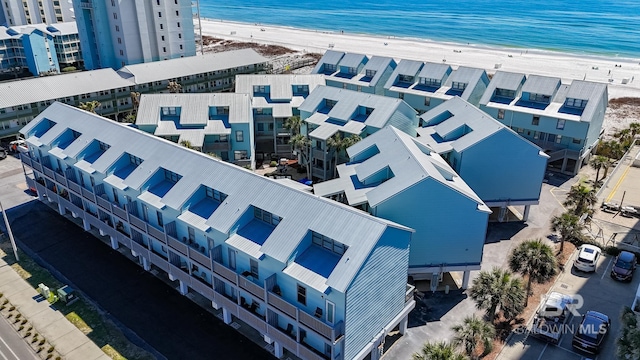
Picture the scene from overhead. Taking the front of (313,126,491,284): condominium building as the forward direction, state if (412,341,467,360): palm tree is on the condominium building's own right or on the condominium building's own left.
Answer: on the condominium building's own left

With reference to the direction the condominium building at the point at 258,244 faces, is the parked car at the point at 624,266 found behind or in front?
behind

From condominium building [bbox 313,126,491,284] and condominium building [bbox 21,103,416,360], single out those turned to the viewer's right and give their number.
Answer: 0

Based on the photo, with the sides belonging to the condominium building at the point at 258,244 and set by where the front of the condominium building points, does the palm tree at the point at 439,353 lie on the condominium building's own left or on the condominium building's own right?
on the condominium building's own left

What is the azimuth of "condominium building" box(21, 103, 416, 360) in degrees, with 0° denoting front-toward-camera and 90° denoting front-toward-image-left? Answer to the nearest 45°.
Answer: approximately 45°

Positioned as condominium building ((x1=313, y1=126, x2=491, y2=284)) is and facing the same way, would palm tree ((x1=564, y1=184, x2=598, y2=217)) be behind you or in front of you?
behind

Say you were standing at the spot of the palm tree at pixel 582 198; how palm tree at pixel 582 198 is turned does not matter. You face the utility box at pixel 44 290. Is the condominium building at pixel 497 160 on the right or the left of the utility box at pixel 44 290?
right
